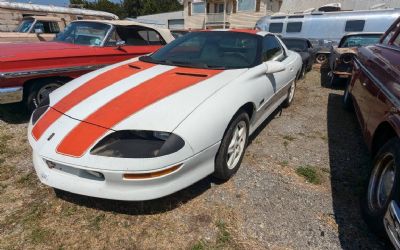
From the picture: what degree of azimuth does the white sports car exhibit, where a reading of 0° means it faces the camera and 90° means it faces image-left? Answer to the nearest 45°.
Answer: approximately 45°

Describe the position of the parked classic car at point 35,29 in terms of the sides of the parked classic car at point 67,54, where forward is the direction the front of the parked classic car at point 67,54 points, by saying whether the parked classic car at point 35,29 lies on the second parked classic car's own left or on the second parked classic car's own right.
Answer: on the second parked classic car's own right

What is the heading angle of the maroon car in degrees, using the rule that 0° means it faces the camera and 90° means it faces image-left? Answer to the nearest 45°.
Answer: approximately 315°

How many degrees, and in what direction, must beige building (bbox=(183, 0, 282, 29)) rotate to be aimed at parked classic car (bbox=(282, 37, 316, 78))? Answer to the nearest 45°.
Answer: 0° — it already faces it

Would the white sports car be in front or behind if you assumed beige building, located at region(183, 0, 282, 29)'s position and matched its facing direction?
in front

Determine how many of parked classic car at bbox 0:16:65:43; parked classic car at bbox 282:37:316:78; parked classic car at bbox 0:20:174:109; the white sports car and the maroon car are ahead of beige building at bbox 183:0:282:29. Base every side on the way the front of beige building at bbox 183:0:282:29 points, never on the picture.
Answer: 5

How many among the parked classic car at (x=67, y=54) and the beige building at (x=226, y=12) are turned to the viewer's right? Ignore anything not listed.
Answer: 0

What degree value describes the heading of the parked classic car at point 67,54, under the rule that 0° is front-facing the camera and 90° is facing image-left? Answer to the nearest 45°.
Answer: approximately 45°

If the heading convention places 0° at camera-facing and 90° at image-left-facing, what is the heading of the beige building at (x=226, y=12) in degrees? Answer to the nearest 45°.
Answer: approximately 0°

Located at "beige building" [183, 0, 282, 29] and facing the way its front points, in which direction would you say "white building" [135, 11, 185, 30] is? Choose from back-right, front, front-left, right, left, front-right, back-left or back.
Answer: back-right

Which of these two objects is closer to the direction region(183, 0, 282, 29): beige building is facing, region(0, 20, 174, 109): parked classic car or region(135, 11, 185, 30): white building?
the parked classic car

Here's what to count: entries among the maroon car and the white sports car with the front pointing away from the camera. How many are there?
0

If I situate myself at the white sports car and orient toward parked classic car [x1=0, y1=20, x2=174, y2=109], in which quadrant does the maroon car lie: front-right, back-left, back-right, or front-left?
back-right
